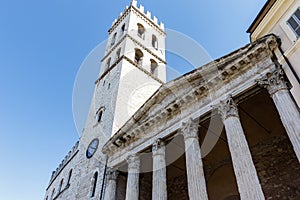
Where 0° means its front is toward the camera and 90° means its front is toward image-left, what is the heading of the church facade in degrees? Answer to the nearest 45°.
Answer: approximately 45°
